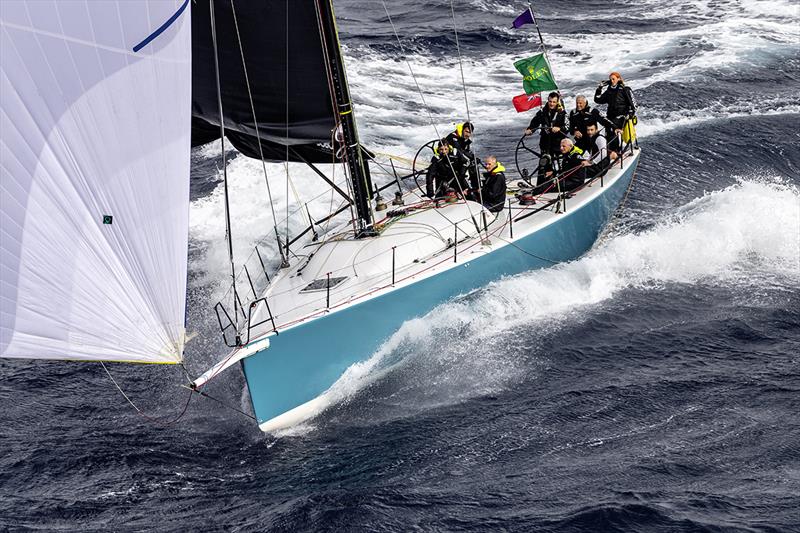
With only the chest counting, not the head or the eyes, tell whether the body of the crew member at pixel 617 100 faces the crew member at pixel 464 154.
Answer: yes

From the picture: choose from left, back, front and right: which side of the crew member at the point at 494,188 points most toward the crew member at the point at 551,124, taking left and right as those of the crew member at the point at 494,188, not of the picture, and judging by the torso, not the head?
back

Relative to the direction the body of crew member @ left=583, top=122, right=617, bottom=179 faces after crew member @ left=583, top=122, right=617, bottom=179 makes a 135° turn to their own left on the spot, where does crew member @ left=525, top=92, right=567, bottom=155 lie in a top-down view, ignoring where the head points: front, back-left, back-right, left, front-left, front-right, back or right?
back

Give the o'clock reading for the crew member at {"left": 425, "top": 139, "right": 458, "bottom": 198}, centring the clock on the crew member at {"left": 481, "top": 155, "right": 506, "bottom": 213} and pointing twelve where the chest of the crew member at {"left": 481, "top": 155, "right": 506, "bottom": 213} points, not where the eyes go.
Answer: the crew member at {"left": 425, "top": 139, "right": 458, "bottom": 198} is roughly at 2 o'clock from the crew member at {"left": 481, "top": 155, "right": 506, "bottom": 213}.

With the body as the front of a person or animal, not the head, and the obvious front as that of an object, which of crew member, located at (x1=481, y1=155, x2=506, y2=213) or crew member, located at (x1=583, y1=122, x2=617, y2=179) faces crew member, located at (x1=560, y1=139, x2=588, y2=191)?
crew member, located at (x1=583, y1=122, x2=617, y2=179)

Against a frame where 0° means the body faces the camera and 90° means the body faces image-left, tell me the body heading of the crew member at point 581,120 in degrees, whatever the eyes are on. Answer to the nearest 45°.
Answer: approximately 45°

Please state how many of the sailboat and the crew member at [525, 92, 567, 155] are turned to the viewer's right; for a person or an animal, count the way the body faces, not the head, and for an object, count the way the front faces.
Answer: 0

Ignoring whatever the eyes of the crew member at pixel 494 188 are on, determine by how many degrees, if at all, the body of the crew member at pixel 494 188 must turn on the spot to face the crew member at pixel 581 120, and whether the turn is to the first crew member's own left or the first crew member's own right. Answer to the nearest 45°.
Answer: approximately 180°

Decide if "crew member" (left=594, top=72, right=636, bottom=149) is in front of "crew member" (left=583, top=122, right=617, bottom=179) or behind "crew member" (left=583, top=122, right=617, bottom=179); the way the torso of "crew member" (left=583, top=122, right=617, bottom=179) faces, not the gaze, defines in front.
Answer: behind

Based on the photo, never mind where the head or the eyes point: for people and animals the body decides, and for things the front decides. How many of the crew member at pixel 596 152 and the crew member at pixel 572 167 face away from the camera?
0

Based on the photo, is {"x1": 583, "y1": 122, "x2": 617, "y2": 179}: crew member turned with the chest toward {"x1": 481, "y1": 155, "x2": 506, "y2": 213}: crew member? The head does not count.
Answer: yes
